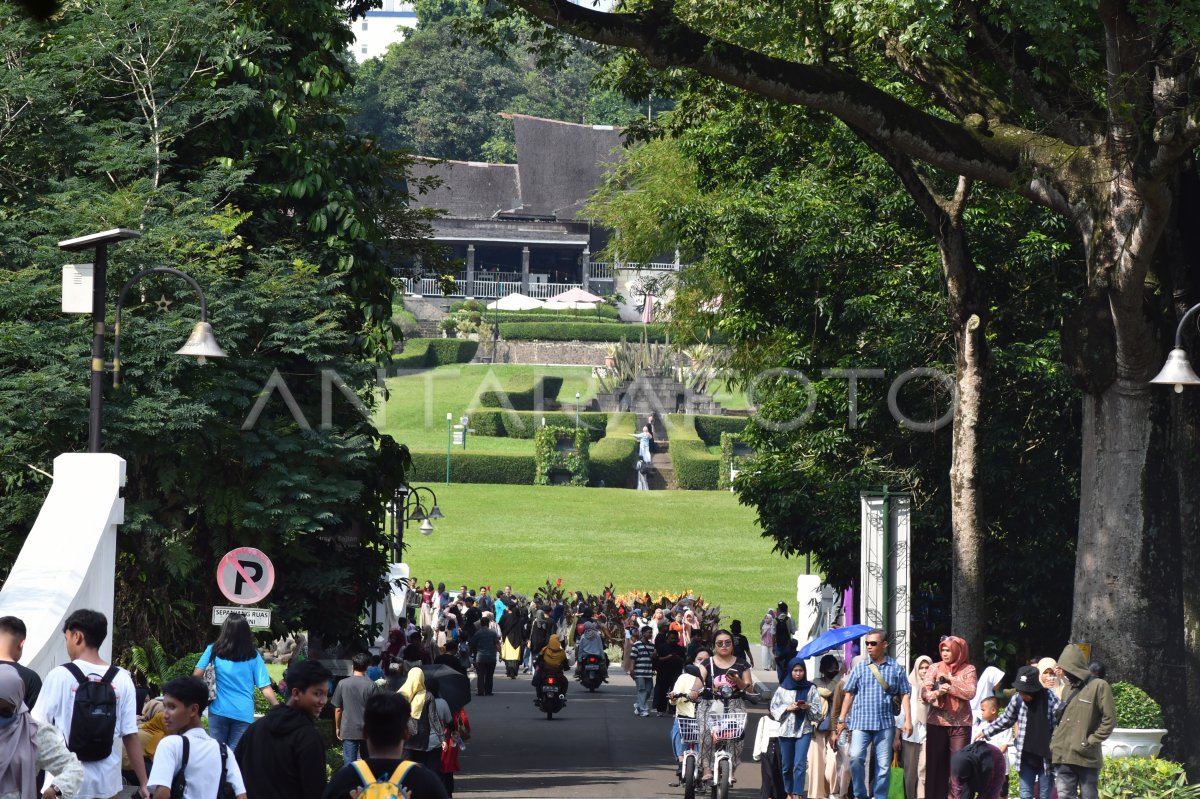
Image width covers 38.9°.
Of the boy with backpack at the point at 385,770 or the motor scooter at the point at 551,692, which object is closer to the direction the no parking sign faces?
the boy with backpack

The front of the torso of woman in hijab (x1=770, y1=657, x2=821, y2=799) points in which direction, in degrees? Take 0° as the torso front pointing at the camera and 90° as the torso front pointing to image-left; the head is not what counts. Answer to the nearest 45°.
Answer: approximately 0°

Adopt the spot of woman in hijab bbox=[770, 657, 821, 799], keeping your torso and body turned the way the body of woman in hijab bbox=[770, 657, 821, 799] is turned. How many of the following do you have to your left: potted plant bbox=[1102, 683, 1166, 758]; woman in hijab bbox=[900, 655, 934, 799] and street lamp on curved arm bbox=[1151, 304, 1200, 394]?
3

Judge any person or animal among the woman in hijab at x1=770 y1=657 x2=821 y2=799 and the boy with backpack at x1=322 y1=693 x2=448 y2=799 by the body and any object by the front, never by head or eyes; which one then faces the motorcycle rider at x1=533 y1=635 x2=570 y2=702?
the boy with backpack

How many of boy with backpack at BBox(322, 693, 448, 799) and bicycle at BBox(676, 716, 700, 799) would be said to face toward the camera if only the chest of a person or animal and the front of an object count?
1

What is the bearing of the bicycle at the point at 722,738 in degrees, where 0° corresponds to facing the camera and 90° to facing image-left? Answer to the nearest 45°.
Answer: approximately 0°

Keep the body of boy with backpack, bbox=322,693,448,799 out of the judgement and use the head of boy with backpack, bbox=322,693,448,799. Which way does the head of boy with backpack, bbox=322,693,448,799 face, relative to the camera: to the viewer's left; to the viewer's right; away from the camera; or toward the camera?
away from the camera

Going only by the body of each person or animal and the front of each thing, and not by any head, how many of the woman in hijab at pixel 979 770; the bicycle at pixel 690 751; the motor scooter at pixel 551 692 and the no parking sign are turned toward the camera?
2
